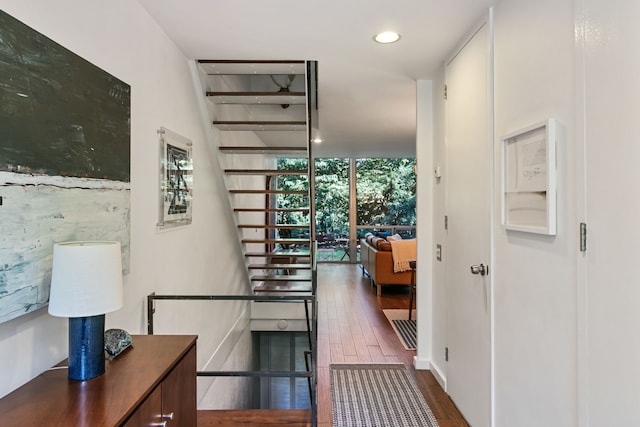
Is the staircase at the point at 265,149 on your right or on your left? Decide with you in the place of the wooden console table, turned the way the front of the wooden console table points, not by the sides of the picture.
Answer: on your left

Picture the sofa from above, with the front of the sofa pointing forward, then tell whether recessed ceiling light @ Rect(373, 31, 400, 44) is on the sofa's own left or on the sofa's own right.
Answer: on the sofa's own right

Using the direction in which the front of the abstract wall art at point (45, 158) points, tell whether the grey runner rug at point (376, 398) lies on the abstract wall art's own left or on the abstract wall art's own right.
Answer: on the abstract wall art's own left

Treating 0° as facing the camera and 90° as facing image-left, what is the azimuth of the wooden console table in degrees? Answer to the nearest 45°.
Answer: approximately 315°

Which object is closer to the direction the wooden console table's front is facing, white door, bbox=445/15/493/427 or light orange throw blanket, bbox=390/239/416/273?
the white door

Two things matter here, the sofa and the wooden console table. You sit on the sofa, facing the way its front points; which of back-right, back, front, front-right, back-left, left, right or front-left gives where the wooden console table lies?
right

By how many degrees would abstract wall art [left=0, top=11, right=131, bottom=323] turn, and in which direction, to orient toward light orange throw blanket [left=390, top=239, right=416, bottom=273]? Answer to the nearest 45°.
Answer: approximately 90° to its left

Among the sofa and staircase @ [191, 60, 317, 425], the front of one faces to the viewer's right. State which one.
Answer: the sofa

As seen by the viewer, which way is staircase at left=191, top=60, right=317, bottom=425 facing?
away from the camera

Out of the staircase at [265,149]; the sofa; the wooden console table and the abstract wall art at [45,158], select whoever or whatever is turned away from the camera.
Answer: the staircase

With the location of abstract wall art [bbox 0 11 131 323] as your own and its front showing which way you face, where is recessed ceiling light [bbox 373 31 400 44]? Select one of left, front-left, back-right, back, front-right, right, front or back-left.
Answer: front-left

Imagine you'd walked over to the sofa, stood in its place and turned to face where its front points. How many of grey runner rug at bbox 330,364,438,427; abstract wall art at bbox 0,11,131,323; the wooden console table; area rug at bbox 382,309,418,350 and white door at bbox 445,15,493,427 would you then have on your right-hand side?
5

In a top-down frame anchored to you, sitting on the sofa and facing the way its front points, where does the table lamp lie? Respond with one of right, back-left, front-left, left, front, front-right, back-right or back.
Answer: right

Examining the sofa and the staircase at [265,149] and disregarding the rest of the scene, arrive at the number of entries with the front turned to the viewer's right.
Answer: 1

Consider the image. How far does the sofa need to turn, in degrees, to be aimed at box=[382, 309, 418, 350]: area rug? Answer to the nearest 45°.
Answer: approximately 90° to its right
